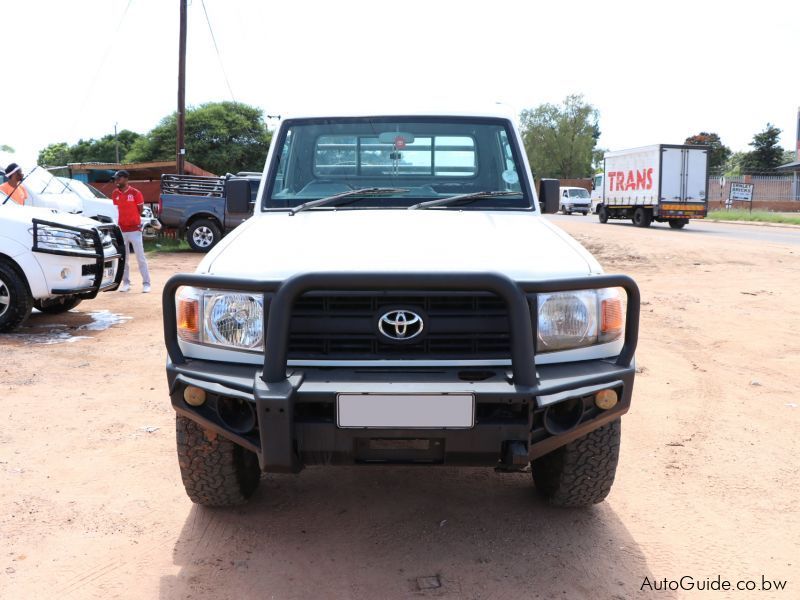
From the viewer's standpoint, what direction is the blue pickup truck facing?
to the viewer's right

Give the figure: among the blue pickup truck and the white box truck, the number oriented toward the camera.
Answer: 0

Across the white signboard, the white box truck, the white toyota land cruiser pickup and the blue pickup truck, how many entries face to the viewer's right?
1

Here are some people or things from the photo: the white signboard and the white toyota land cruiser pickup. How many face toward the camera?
2

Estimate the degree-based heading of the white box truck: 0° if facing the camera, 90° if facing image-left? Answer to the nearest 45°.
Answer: approximately 135°

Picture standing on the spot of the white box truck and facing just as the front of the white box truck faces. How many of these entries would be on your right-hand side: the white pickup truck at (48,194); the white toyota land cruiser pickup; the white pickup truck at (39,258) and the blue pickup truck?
0

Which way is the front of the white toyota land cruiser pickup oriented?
toward the camera

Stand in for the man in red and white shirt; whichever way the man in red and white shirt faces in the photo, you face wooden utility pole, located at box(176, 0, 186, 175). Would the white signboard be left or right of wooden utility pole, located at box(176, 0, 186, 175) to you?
right

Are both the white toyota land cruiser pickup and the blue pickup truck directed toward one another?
no

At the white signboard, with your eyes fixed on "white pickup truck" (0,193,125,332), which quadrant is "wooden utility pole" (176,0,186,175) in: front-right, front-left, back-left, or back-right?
front-right

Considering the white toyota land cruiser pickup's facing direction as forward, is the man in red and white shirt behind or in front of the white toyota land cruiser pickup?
behind

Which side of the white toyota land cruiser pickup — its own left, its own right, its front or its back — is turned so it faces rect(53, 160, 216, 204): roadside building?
back

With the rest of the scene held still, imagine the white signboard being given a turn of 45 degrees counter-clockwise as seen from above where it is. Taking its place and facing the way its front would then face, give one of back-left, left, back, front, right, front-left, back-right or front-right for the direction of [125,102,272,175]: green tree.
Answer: back-right

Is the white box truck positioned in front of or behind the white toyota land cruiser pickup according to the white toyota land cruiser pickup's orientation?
behind

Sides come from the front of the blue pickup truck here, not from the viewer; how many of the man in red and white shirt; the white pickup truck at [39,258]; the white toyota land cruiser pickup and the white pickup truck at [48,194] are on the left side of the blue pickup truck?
0

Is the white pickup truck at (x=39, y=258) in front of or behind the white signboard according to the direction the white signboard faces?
in front

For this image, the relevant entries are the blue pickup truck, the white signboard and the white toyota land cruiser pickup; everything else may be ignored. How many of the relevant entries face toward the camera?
2

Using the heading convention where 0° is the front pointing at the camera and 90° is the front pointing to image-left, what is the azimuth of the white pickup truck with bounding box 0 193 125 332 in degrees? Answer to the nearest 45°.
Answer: approximately 315°
